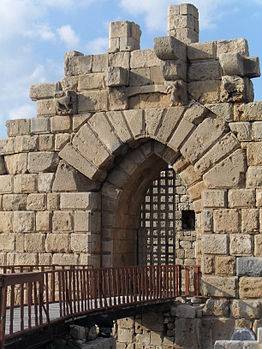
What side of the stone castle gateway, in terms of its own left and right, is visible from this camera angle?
front
